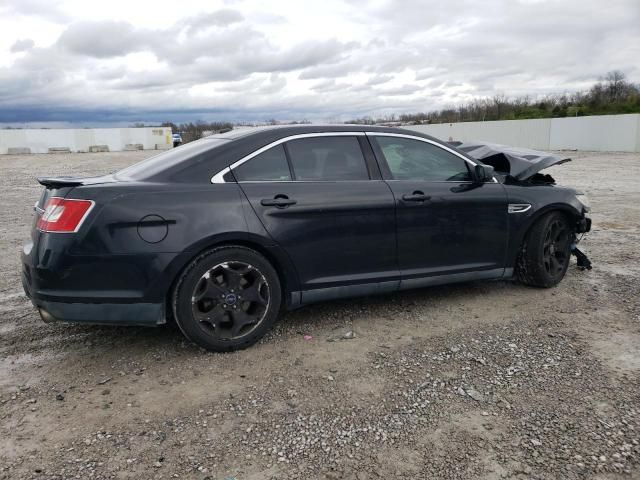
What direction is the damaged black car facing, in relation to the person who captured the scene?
facing away from the viewer and to the right of the viewer

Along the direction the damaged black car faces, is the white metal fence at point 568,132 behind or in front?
in front
